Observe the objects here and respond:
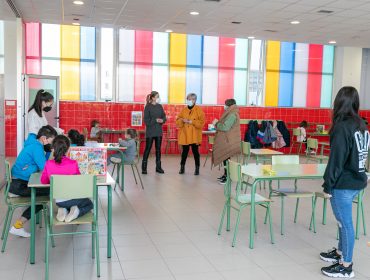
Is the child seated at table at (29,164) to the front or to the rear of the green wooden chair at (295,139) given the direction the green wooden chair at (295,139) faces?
to the rear

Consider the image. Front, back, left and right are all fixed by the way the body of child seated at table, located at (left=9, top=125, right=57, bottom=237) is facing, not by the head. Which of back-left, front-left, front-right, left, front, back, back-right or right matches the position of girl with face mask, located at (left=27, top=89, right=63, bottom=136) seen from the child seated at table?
left

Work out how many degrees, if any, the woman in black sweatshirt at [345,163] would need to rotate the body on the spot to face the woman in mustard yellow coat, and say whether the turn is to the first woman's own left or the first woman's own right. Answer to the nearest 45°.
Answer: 0° — they already face them

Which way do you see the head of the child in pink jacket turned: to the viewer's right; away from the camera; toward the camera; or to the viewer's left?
away from the camera

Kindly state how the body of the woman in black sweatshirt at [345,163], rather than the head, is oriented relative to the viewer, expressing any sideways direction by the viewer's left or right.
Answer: facing away from the viewer and to the left of the viewer

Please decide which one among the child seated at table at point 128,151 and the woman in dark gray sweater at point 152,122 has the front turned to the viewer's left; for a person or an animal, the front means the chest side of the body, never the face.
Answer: the child seated at table

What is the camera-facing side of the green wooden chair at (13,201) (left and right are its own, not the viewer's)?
right

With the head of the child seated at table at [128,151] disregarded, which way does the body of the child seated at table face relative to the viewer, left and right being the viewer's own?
facing to the left of the viewer

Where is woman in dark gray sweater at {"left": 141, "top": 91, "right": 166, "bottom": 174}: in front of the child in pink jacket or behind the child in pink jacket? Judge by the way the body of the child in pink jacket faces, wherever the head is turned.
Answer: in front

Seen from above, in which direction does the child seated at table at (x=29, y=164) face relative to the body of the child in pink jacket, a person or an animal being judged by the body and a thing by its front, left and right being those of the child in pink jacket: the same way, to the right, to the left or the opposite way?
to the right

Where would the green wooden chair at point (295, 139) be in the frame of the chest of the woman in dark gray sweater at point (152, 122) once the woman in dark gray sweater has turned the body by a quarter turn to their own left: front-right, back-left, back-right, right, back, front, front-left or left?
front

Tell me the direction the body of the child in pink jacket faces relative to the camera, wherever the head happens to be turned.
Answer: away from the camera

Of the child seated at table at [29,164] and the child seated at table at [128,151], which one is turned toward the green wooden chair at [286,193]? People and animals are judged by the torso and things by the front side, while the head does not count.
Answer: the child seated at table at [29,164]

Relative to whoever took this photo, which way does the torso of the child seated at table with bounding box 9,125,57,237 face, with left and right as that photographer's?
facing to the right of the viewer

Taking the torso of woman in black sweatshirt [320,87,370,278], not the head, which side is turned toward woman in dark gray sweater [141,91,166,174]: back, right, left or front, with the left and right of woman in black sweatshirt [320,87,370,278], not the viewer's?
front
